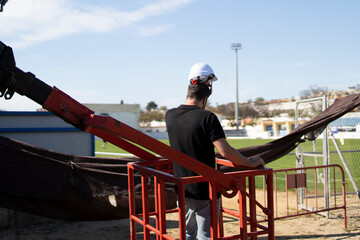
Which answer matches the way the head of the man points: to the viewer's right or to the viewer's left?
to the viewer's right

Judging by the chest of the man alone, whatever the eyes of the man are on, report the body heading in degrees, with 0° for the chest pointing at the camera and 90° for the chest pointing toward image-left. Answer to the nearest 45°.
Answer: approximately 225°
